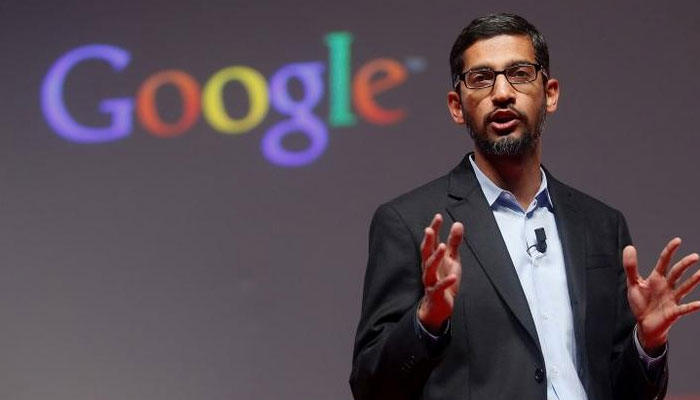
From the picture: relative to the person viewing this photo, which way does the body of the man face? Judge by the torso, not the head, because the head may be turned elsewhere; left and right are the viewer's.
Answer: facing the viewer and to the right of the viewer
